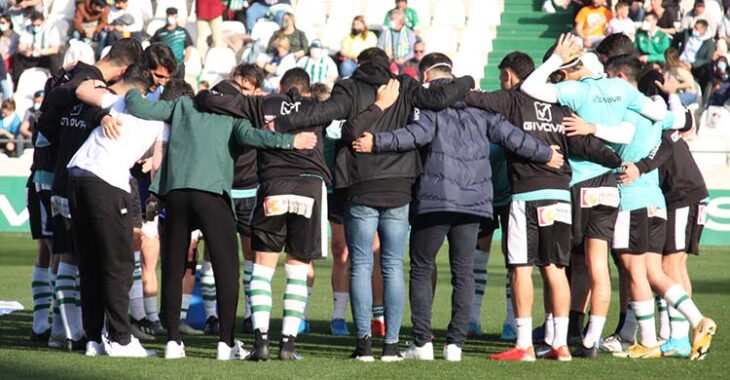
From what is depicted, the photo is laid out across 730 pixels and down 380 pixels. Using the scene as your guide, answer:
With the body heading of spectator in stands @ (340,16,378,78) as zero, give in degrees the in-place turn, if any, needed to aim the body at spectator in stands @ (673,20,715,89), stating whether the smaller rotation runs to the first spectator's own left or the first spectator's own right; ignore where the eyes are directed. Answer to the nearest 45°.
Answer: approximately 135° to the first spectator's own left

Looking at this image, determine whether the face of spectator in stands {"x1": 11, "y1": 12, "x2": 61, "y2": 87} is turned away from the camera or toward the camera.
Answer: toward the camera

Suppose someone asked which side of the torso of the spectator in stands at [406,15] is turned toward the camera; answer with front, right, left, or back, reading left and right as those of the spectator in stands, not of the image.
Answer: front

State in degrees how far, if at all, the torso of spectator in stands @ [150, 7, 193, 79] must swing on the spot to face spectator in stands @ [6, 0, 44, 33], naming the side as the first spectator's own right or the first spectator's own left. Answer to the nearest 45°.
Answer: approximately 135° to the first spectator's own right

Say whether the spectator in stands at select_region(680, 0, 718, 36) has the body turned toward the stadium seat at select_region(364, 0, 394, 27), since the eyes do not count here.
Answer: no

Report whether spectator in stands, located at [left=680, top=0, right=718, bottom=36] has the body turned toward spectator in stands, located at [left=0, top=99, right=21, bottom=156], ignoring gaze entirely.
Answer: no

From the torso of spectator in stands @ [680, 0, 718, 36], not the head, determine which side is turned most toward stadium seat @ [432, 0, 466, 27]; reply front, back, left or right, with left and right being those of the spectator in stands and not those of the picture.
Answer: right

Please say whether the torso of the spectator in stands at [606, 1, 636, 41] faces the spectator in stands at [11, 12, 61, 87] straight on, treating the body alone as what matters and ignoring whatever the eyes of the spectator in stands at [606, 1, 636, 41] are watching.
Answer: no

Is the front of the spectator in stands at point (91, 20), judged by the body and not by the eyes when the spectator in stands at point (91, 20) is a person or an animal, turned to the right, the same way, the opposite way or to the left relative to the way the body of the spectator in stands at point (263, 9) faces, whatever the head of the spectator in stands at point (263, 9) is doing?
the same way

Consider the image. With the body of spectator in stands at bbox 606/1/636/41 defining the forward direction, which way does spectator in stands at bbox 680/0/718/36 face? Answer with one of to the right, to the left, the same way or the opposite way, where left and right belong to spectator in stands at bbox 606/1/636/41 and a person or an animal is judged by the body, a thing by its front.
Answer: the same way

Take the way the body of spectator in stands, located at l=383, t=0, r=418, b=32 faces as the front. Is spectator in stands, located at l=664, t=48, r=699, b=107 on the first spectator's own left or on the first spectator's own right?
on the first spectator's own left

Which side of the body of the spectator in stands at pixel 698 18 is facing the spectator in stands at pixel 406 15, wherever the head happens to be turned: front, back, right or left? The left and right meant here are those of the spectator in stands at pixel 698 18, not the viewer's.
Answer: right

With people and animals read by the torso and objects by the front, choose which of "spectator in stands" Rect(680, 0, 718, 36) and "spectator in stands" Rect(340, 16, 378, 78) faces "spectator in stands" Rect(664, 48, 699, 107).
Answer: "spectator in stands" Rect(680, 0, 718, 36)

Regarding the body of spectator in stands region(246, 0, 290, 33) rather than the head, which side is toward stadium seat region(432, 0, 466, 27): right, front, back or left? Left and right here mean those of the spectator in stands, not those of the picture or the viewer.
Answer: left

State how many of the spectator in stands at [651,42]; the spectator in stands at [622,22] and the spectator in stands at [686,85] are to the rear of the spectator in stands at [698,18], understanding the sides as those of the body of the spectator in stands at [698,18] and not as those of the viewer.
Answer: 0

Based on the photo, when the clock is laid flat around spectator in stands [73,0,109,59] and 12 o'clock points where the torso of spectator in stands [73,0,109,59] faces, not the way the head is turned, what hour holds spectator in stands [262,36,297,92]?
spectator in stands [262,36,297,92] is roughly at 10 o'clock from spectator in stands [73,0,109,59].

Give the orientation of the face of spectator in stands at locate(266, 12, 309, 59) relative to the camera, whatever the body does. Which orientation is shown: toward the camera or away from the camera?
toward the camera

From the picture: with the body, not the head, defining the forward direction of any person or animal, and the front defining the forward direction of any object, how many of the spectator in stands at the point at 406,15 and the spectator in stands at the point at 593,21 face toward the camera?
2

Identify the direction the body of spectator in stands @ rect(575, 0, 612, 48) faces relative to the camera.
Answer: toward the camera
